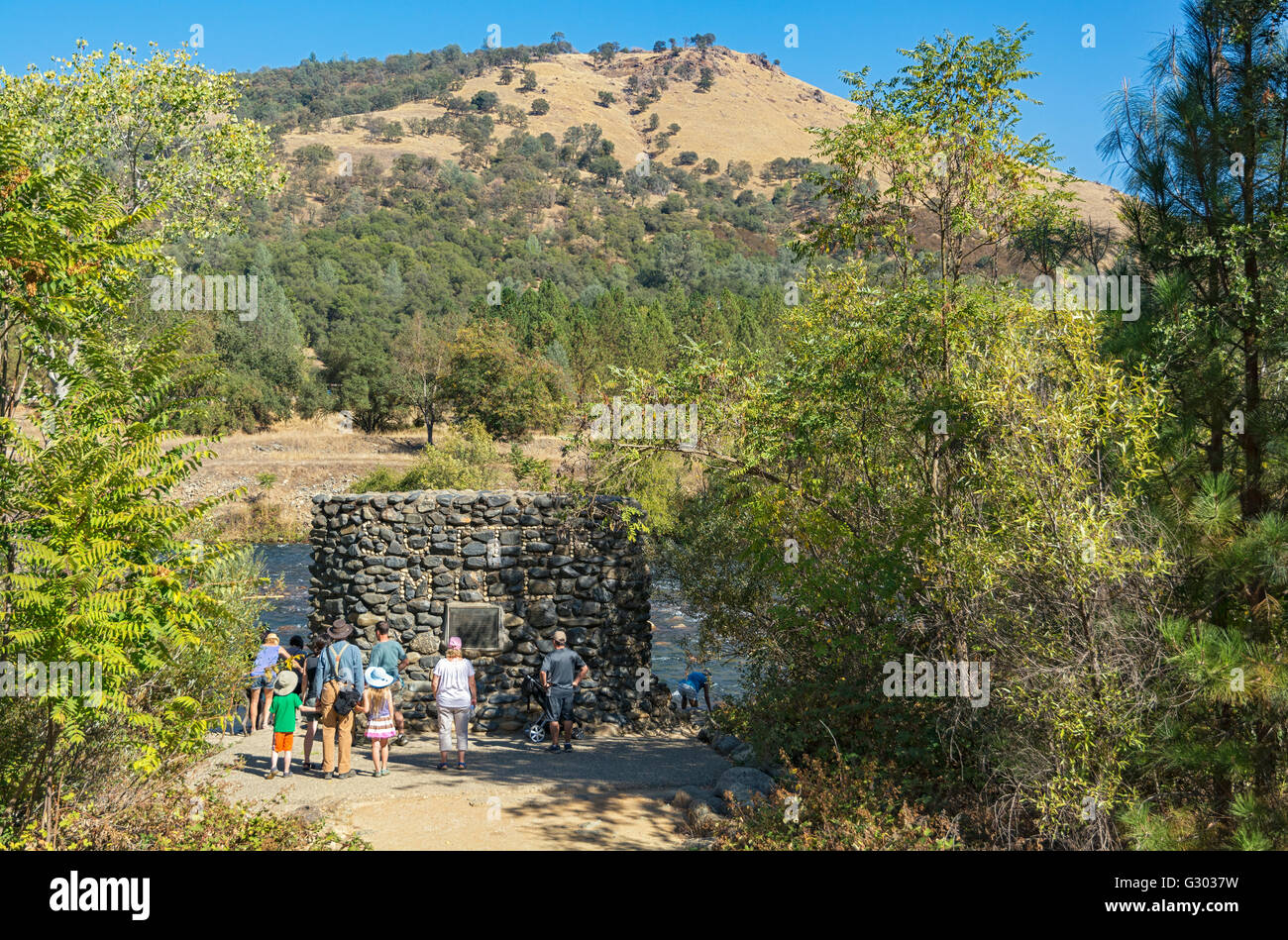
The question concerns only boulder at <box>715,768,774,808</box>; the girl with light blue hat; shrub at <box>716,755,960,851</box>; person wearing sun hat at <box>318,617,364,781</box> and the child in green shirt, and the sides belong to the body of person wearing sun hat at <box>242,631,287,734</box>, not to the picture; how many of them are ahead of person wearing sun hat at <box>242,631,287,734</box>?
0

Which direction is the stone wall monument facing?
toward the camera

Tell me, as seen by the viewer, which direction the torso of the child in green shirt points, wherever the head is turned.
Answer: away from the camera

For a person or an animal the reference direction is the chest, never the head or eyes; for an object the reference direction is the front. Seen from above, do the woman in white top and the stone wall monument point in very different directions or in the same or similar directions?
very different directions

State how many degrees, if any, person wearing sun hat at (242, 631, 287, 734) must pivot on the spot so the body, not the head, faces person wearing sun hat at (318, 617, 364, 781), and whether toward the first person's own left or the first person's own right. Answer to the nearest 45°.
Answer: approximately 180°

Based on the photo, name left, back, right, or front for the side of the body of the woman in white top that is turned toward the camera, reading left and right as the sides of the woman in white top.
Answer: back

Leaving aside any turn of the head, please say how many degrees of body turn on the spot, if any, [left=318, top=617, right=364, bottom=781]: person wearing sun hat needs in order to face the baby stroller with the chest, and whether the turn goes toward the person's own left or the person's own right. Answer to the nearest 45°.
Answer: approximately 45° to the person's own right

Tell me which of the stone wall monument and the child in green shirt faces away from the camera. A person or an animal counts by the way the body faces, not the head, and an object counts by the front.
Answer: the child in green shirt

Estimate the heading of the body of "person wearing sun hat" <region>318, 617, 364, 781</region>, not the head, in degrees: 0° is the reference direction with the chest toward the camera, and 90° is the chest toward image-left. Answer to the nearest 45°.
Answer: approximately 180°

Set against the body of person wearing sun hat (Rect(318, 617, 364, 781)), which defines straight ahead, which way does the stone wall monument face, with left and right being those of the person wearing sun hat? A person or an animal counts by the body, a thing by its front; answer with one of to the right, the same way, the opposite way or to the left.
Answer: the opposite way

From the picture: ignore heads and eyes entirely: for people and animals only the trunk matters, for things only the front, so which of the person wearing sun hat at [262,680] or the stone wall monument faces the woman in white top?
the stone wall monument

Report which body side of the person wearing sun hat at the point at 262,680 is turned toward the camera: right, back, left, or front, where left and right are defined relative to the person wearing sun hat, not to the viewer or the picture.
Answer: back

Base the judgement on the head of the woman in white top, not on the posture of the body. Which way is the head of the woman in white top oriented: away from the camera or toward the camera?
away from the camera
